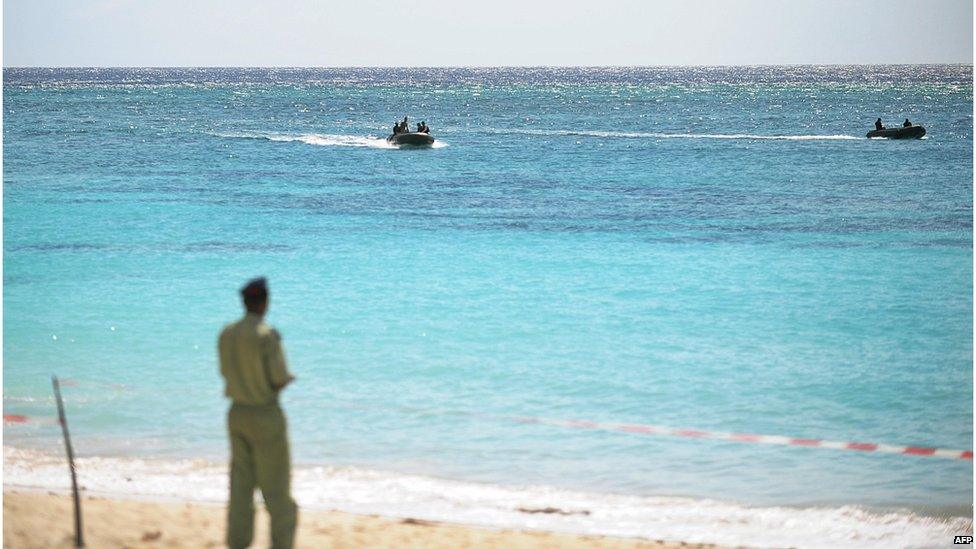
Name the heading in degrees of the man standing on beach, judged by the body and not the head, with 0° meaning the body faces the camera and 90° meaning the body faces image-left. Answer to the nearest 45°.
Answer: approximately 225°

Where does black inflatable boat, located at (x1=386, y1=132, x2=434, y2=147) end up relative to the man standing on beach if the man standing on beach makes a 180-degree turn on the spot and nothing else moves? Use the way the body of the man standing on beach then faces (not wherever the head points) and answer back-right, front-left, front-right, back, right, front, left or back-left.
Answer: back-right
